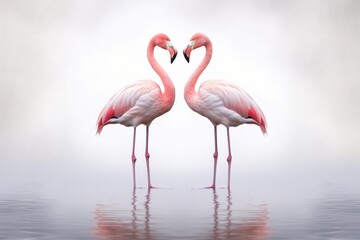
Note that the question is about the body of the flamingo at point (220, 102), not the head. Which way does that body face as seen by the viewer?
to the viewer's left

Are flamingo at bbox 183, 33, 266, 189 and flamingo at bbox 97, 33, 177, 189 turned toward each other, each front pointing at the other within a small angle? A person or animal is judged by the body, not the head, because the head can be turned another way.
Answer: yes

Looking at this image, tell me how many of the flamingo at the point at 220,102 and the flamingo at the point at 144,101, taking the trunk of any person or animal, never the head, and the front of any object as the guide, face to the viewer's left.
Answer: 1

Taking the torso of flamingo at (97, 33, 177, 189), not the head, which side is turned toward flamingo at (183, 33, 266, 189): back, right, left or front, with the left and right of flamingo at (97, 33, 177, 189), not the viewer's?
front

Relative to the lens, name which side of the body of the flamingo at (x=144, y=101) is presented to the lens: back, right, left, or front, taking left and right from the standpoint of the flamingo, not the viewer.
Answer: right

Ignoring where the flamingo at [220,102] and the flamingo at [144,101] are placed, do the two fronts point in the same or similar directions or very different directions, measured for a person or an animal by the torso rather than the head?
very different directions

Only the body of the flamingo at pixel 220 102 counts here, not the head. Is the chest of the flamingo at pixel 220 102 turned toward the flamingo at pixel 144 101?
yes
